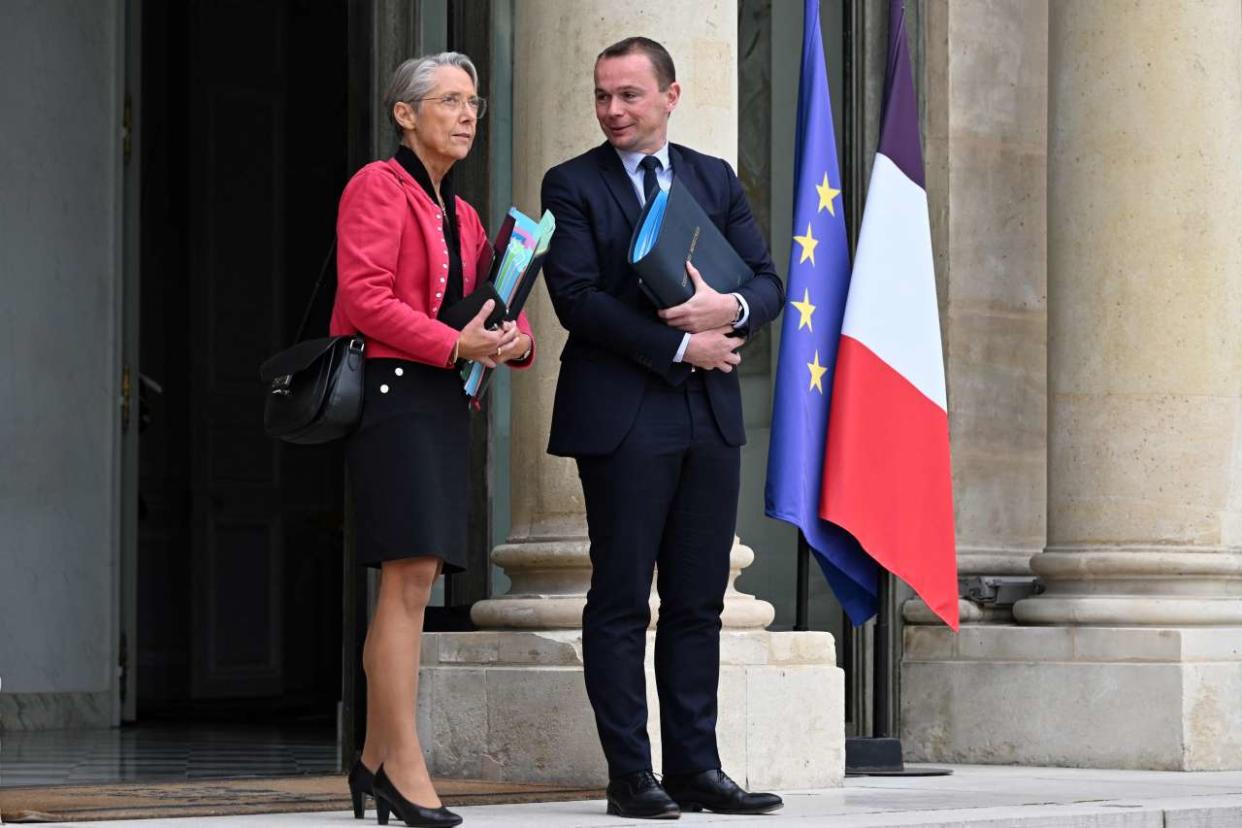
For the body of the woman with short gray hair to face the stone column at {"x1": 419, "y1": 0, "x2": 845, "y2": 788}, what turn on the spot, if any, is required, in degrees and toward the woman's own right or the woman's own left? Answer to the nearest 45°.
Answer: approximately 135° to the woman's own left

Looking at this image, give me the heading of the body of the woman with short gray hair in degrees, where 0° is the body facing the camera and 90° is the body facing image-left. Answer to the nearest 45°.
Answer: approximately 315°

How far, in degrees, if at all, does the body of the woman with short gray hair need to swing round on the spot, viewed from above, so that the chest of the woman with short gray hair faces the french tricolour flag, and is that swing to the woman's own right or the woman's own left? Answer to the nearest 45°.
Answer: approximately 90° to the woman's own left

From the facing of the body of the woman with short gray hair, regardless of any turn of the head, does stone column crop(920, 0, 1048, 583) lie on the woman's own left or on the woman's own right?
on the woman's own left

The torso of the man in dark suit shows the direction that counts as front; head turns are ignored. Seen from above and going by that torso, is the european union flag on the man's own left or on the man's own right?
on the man's own left

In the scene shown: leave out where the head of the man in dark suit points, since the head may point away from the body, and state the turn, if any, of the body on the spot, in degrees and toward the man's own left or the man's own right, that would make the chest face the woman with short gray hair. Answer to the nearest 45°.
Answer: approximately 90° to the man's own right

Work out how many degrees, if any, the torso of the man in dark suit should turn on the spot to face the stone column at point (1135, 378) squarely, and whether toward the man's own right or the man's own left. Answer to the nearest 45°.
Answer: approximately 90° to the man's own left

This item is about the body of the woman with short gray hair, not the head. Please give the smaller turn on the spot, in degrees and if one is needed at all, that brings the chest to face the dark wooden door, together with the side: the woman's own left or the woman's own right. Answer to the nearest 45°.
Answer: approximately 135° to the woman's own left

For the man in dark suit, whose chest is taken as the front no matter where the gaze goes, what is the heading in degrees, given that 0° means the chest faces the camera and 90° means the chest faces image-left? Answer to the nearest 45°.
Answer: approximately 315°
